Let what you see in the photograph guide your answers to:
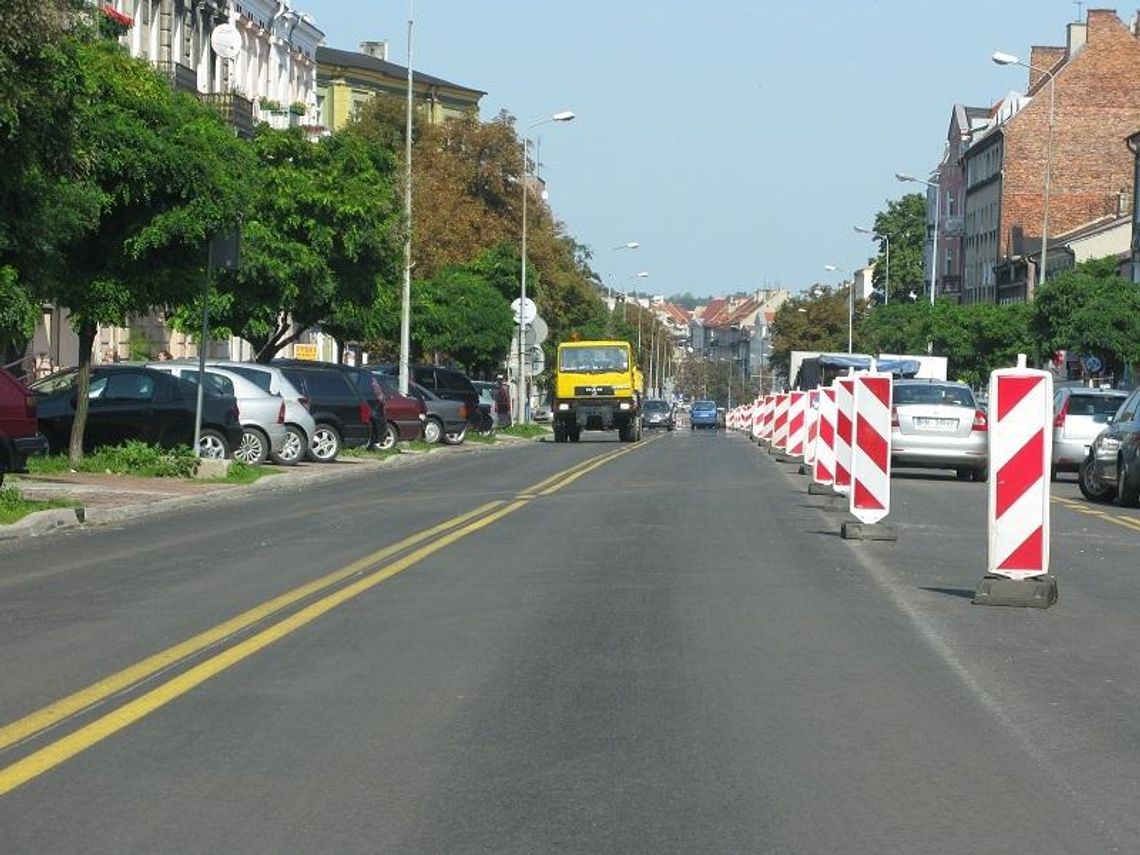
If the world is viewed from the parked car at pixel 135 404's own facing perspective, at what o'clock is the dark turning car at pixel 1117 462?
the dark turning car at pixel 1117 462 is roughly at 7 o'clock from the parked car at pixel 135 404.

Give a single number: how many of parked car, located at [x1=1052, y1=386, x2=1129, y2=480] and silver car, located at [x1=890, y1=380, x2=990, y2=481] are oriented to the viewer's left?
0

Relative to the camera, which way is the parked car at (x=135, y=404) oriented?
to the viewer's left

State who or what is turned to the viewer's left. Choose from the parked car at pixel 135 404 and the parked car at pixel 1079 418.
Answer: the parked car at pixel 135 404

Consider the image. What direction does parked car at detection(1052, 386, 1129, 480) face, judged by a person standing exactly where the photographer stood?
facing away from the viewer

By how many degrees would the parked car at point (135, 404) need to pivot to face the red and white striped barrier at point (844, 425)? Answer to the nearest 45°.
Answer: approximately 135° to its left

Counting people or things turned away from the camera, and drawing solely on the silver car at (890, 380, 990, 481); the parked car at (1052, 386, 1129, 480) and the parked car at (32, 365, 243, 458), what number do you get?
2

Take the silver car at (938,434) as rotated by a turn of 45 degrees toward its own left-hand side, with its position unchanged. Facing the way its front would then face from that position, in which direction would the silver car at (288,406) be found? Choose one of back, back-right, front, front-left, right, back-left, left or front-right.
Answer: front-left

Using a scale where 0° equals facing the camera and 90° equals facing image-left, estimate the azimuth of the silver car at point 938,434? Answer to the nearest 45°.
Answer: approximately 180°
